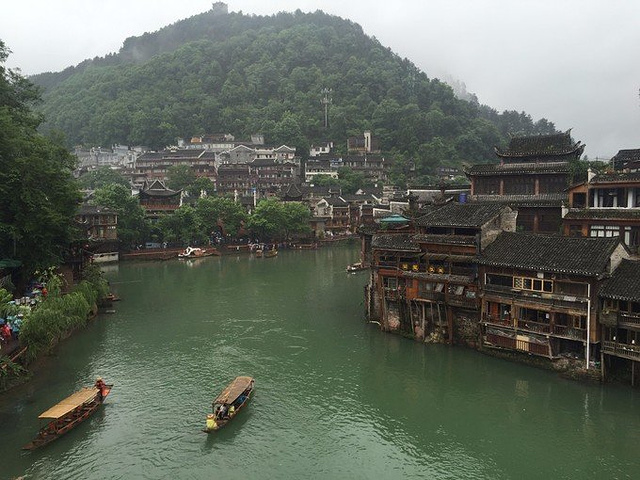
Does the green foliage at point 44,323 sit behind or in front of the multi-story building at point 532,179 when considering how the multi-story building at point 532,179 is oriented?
in front

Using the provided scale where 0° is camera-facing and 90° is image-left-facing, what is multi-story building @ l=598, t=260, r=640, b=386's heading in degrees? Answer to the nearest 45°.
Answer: approximately 45°

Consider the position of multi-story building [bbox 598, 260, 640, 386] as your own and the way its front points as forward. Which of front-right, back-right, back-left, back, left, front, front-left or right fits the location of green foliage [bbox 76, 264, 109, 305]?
front-right
